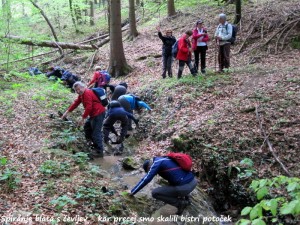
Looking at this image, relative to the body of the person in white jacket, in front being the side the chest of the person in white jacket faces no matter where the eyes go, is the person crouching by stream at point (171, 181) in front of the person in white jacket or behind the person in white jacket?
in front

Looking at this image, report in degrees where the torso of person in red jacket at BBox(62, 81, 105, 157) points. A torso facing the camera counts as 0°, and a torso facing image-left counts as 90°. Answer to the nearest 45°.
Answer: approximately 90°

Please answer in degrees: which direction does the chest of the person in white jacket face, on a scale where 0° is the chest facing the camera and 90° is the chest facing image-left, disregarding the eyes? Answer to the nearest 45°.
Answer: approximately 45°

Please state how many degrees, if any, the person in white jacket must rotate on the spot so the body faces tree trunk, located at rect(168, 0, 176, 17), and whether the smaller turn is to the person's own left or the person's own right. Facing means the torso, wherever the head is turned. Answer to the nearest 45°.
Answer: approximately 135° to the person's own right

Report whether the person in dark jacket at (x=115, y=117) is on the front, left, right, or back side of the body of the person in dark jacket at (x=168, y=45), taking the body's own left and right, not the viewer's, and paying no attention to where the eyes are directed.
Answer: front

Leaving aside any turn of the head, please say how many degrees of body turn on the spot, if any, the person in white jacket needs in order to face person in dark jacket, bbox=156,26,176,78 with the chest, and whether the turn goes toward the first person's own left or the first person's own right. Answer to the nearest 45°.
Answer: approximately 90° to the first person's own right

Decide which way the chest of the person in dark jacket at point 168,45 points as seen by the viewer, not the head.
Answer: toward the camera

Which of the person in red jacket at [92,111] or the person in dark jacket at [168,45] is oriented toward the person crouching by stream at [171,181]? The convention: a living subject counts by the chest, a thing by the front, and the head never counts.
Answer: the person in dark jacket

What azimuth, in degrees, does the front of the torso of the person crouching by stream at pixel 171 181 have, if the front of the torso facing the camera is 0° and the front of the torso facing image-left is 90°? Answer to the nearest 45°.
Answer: approximately 90°

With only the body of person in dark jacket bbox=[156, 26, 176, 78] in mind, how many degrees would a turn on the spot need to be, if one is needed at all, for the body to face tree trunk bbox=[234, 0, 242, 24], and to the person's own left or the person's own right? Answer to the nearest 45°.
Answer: approximately 135° to the person's own left

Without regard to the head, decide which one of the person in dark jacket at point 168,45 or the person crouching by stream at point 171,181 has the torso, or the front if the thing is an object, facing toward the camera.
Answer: the person in dark jacket

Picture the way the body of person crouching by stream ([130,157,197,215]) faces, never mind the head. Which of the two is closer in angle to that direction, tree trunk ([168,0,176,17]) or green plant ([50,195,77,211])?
the green plant

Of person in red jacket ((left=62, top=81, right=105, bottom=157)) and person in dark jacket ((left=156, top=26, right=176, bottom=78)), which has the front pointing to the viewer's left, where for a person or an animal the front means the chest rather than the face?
the person in red jacket

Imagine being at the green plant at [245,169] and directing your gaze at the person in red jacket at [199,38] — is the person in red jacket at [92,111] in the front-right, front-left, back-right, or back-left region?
front-left

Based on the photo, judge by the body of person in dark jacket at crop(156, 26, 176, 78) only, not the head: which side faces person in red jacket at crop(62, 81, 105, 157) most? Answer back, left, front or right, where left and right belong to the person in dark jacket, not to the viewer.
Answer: front

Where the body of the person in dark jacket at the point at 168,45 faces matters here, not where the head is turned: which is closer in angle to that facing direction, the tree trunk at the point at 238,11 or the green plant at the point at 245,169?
the green plant

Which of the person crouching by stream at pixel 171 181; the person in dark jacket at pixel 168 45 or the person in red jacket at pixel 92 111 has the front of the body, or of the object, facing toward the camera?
the person in dark jacket

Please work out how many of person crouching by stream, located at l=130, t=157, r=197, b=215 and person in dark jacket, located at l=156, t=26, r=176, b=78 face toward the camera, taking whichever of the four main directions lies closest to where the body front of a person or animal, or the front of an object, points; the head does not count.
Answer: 1
